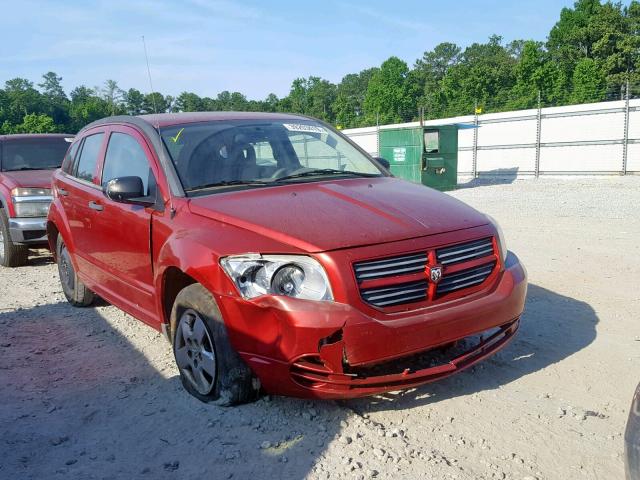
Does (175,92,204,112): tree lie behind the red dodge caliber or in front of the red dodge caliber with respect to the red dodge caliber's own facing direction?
behind

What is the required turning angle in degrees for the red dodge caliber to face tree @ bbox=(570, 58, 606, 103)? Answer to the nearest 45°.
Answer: approximately 90° to its left

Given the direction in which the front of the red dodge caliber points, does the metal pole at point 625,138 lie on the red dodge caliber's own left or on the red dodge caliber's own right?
on the red dodge caliber's own left

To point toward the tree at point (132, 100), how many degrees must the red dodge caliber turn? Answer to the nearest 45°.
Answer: approximately 135° to its left

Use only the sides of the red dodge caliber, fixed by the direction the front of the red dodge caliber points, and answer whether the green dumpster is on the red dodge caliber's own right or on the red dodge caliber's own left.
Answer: on the red dodge caliber's own left

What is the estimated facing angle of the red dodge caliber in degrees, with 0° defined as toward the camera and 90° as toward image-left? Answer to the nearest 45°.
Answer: approximately 315°

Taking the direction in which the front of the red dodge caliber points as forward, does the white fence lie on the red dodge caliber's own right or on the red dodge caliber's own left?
on the red dodge caliber's own left
